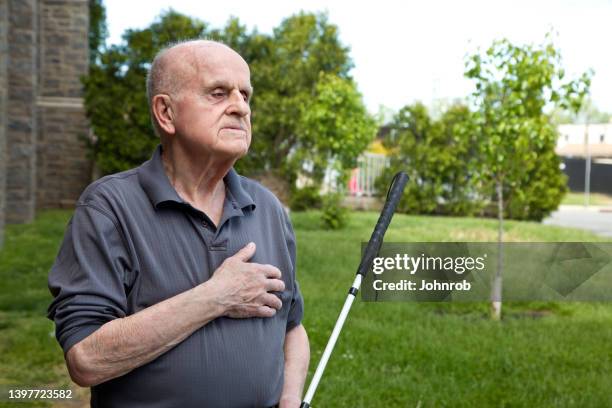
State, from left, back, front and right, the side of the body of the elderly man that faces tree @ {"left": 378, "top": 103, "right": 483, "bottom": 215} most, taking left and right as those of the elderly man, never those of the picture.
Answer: left

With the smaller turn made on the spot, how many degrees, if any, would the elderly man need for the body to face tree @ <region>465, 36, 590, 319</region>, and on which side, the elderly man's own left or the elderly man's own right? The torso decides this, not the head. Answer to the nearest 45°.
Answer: approximately 90° to the elderly man's own left

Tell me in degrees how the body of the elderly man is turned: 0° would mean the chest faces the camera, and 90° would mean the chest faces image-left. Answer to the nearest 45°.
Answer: approximately 315°

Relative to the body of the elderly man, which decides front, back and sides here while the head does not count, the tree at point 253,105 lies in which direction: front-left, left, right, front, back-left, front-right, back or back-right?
back-left

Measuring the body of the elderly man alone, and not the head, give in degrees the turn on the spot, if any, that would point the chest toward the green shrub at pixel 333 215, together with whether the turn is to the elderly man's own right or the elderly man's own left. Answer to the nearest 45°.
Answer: approximately 135° to the elderly man's own left

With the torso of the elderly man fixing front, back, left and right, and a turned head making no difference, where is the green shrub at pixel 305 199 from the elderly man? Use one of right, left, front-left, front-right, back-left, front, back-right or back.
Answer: back-left

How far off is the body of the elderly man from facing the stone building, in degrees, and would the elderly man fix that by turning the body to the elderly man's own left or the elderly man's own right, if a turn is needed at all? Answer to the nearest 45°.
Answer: approximately 135° to the elderly man's own left

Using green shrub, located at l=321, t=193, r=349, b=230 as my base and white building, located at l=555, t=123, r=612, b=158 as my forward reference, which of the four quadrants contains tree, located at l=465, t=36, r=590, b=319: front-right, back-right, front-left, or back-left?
back-right
